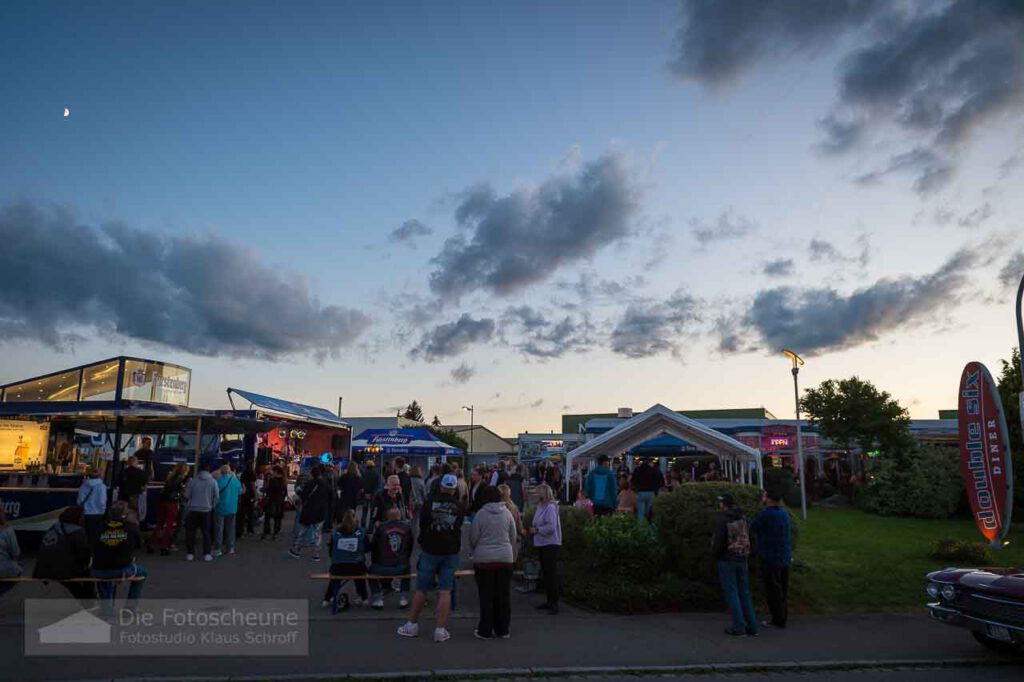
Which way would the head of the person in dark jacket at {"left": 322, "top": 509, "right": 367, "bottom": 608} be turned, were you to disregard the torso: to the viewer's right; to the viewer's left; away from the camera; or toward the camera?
away from the camera

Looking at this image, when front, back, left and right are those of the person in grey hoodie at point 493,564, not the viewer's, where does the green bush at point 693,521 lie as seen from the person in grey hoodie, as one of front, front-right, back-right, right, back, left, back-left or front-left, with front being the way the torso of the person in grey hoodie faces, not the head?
front-right

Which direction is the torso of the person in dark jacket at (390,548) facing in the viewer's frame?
away from the camera

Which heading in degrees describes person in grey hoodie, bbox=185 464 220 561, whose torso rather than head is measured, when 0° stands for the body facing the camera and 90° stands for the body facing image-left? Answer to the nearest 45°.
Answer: approximately 180°

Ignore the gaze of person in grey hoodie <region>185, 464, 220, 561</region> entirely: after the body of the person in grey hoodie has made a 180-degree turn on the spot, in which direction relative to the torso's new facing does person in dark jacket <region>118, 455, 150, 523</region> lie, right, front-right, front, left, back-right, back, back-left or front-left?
back-right

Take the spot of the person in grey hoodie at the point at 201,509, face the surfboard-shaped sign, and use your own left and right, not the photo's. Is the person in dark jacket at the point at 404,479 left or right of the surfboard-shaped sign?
left

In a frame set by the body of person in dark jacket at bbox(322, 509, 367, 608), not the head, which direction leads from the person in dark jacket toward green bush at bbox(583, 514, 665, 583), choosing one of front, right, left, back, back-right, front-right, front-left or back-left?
right

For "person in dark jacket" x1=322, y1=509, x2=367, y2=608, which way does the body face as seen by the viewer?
away from the camera

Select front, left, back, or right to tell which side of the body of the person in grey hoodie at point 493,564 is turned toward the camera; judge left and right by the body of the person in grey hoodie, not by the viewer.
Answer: back

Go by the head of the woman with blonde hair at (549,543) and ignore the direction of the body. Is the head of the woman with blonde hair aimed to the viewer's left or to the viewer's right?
to the viewer's left

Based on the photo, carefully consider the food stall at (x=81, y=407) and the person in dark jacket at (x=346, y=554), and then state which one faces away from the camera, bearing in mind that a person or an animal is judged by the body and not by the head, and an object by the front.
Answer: the person in dark jacket

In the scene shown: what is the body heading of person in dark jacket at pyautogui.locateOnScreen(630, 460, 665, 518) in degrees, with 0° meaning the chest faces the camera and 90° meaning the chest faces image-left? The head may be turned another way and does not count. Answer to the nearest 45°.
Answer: approximately 180°

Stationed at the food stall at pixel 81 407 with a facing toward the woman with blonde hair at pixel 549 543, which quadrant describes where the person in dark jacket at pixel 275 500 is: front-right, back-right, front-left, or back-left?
front-left

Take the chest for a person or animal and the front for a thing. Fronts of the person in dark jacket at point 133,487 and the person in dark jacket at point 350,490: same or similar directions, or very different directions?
same or similar directions

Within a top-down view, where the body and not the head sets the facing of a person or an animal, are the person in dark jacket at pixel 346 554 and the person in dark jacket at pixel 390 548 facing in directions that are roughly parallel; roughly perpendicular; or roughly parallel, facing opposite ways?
roughly parallel

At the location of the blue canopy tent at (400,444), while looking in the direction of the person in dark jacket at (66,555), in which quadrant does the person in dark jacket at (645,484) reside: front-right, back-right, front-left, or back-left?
front-left

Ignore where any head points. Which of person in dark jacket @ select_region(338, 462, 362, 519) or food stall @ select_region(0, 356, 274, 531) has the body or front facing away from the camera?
the person in dark jacket
